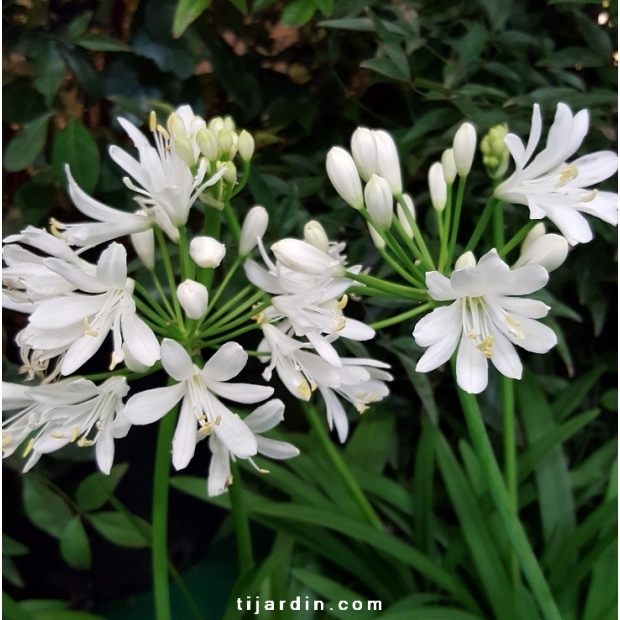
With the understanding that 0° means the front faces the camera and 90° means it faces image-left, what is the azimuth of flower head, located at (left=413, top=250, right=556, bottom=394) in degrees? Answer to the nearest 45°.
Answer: approximately 0°
